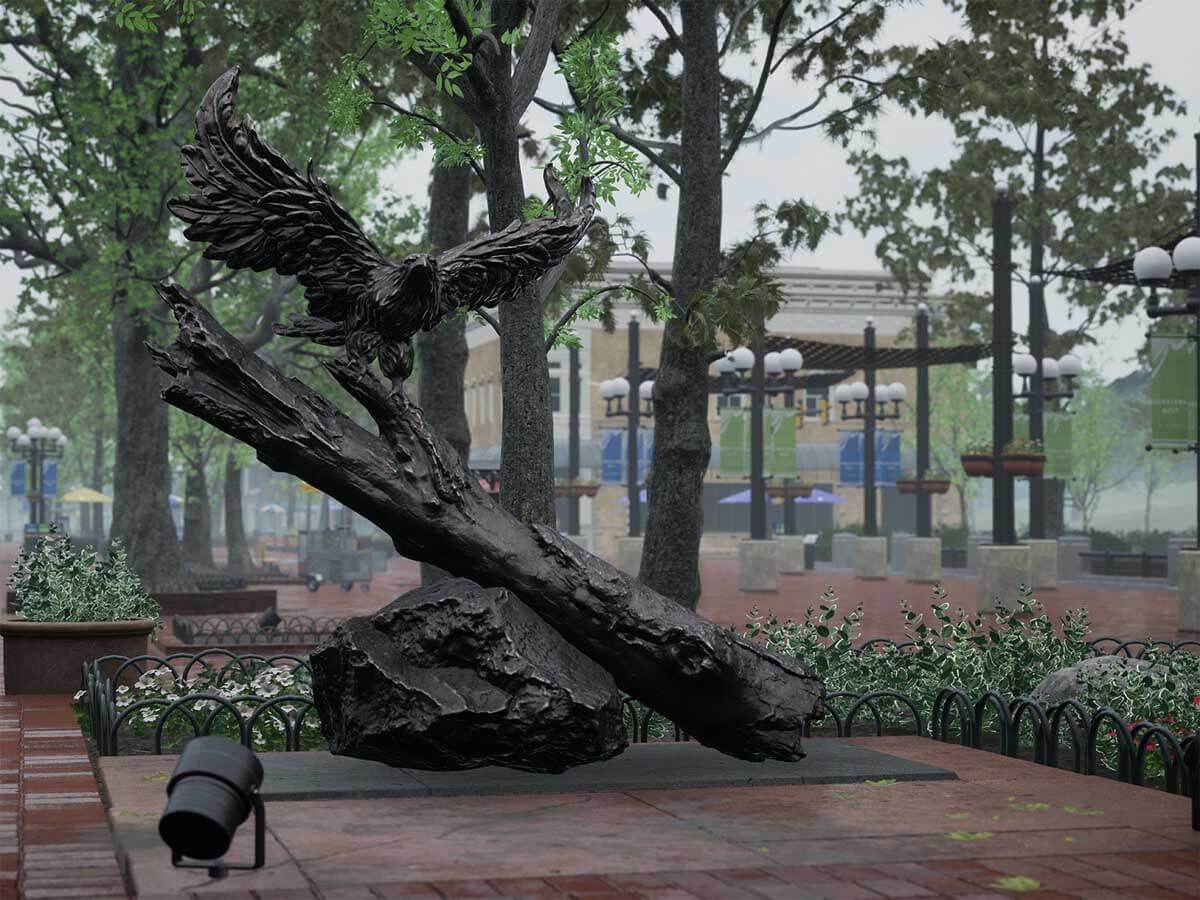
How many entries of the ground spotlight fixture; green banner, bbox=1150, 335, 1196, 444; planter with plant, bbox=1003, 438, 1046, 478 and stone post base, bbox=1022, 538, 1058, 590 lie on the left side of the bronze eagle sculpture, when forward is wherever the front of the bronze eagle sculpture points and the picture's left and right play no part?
3

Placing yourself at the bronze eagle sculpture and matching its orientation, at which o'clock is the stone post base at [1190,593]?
The stone post base is roughly at 9 o'clock from the bronze eagle sculpture.

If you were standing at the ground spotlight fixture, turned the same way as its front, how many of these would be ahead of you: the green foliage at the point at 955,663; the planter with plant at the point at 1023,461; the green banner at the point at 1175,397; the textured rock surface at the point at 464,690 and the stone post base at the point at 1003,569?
5

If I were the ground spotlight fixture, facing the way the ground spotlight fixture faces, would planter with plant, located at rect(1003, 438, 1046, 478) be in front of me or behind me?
in front

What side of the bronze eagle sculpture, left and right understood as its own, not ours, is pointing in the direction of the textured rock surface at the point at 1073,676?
left

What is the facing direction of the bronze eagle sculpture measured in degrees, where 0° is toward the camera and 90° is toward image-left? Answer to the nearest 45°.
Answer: approximately 315°

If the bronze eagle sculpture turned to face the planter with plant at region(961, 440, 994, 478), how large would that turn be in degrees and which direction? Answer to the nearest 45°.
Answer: approximately 90° to its left

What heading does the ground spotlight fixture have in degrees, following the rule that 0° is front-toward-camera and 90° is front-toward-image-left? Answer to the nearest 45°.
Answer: approximately 225°

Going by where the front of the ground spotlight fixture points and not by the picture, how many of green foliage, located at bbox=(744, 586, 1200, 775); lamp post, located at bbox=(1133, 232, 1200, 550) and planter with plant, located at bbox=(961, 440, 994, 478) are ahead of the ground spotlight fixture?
3

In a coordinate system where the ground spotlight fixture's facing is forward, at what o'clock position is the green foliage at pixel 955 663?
The green foliage is roughly at 12 o'clock from the ground spotlight fixture.

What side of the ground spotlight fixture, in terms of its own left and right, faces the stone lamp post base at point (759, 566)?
front

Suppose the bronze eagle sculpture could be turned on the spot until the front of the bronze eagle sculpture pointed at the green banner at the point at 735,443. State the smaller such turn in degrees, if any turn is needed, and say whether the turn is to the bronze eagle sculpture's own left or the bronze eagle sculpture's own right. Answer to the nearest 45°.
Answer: approximately 135° to the bronze eagle sculpture's own left

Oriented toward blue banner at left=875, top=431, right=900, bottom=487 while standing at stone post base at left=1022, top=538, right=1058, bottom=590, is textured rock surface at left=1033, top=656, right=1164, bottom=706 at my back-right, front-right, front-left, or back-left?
back-left

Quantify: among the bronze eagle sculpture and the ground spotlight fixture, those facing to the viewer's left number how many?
0
